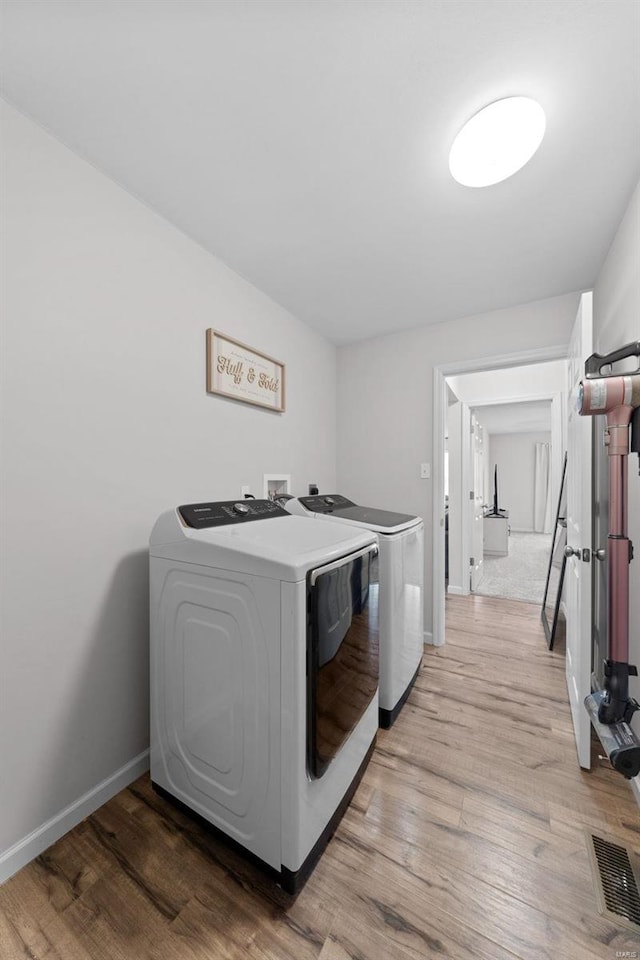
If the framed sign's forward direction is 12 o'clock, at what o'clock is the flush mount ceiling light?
The flush mount ceiling light is roughly at 12 o'clock from the framed sign.

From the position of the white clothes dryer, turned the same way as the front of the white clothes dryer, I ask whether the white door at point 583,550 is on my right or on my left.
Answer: on my left

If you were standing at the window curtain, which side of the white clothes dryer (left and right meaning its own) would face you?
left

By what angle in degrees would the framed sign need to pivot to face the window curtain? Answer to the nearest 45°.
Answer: approximately 90° to its left

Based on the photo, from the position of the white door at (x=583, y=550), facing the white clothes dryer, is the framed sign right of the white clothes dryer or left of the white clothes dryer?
right

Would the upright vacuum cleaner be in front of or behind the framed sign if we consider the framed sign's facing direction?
in front

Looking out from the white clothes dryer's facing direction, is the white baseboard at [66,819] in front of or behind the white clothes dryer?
behind

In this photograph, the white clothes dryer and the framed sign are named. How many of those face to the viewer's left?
0

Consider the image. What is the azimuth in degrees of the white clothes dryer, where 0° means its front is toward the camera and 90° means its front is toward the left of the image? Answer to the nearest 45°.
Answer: approximately 315°

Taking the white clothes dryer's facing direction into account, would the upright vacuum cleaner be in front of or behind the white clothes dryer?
in front

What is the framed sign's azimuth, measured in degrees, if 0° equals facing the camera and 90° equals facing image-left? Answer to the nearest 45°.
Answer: approximately 315°
